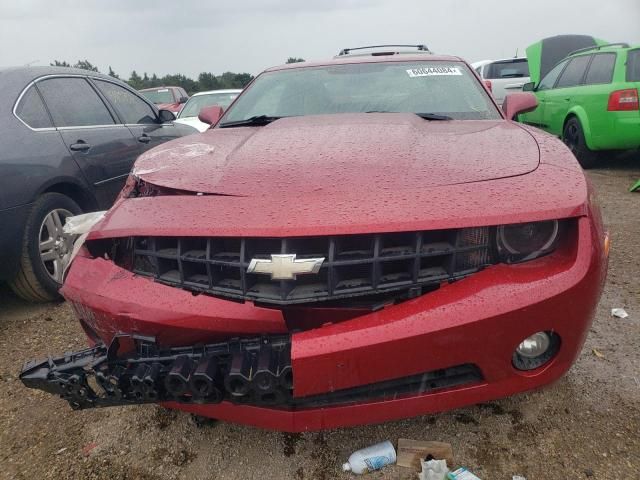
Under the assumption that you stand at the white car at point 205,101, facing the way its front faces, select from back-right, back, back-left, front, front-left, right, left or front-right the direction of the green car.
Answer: front-left

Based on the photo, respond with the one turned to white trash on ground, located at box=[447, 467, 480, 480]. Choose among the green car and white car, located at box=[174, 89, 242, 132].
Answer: the white car

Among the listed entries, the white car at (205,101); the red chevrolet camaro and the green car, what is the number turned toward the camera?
2

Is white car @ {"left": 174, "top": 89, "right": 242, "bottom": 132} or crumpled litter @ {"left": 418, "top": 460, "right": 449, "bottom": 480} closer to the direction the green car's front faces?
the white car

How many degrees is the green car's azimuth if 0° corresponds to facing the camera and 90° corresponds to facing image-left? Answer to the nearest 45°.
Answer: approximately 135°

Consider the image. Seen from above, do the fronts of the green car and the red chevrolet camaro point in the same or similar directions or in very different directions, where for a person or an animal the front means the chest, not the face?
very different directions

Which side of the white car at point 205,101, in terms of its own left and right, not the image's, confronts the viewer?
front

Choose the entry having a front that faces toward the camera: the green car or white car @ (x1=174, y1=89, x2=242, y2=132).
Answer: the white car

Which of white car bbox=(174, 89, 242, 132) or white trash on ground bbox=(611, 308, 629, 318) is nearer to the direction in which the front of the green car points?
the white car

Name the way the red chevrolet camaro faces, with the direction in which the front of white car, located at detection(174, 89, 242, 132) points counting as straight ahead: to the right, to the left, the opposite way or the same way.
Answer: the same way

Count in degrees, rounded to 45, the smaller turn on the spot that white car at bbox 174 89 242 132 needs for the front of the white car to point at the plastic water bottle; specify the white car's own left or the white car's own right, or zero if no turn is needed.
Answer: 0° — it already faces it

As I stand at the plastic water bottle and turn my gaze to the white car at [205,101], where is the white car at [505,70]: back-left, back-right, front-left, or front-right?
front-right

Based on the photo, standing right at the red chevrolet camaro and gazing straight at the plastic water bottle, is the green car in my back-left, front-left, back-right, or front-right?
back-left

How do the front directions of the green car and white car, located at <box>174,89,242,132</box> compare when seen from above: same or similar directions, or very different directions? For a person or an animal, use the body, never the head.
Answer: very different directions

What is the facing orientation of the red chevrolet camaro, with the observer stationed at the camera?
facing the viewer

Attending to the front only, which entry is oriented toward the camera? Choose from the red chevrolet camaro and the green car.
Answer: the red chevrolet camaro

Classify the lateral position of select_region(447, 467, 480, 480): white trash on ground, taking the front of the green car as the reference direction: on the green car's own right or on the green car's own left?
on the green car's own left

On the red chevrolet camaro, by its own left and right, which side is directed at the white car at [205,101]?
back

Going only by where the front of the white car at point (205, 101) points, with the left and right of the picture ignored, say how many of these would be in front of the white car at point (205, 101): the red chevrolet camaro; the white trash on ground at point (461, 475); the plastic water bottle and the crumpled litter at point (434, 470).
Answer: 4
